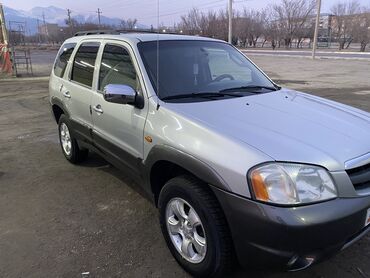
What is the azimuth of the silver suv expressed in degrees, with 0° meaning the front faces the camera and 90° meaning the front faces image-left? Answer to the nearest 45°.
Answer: approximately 315°
